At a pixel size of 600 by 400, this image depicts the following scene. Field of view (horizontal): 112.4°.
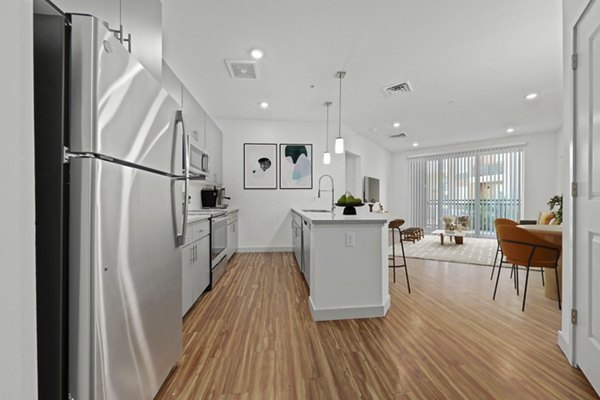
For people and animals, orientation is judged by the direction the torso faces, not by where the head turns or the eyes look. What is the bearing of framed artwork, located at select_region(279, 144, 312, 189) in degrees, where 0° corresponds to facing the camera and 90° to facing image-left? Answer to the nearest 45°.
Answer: approximately 0°

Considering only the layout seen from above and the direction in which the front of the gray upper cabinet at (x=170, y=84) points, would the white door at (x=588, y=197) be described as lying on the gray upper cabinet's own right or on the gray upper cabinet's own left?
on the gray upper cabinet's own right

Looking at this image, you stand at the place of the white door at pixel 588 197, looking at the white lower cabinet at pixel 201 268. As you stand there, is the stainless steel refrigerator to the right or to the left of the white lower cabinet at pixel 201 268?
left

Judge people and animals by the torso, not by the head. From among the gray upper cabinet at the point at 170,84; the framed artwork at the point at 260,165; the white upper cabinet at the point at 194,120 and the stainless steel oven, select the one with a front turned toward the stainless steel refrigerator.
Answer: the framed artwork

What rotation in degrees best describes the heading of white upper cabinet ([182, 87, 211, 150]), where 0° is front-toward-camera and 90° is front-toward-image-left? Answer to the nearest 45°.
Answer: approximately 270°

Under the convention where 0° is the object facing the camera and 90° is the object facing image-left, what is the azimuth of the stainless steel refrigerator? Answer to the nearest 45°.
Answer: approximately 315°

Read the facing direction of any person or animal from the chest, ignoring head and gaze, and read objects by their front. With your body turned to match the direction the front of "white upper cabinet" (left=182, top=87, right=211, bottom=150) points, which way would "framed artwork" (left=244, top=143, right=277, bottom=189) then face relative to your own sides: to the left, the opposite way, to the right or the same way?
to the right

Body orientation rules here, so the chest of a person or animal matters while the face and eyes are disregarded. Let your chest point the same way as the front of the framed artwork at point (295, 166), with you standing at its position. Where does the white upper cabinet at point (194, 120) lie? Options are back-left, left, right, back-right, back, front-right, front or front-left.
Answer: front-right

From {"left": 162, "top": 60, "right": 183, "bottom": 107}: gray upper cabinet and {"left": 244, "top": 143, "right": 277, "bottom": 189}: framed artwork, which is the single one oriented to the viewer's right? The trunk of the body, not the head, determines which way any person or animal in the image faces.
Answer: the gray upper cabinet

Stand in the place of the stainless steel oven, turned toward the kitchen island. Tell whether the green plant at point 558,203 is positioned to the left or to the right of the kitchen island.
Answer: left

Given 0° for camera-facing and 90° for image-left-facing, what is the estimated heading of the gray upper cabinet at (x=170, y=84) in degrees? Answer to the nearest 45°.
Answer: approximately 270°
